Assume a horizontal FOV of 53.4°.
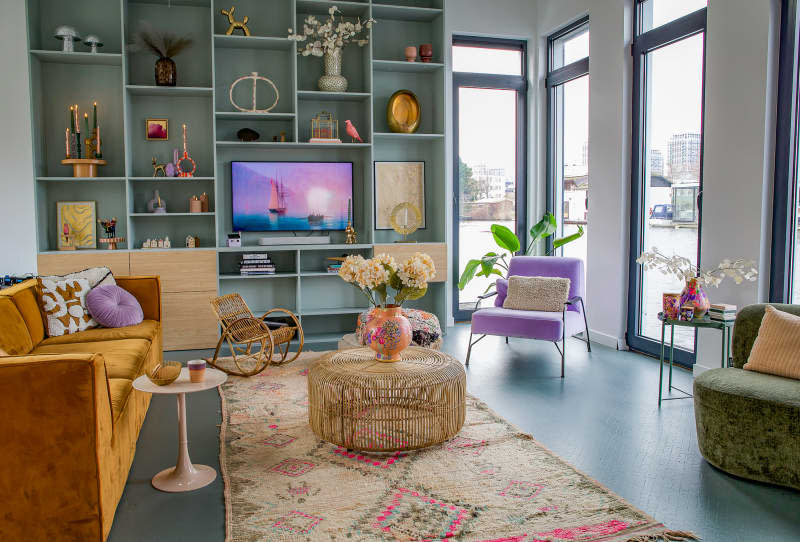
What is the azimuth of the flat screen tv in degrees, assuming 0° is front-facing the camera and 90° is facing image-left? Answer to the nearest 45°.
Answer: approximately 0°

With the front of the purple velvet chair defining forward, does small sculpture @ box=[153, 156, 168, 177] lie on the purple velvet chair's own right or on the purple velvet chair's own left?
on the purple velvet chair's own right

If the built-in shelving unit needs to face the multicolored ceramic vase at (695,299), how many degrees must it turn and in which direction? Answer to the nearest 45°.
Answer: approximately 45° to its left

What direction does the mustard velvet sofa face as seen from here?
to the viewer's right

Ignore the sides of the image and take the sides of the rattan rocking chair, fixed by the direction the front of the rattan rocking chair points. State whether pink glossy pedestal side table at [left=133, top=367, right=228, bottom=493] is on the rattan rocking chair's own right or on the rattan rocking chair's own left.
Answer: on the rattan rocking chair's own right

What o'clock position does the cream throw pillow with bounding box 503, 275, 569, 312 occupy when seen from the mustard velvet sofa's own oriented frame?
The cream throw pillow is roughly at 11 o'clock from the mustard velvet sofa.

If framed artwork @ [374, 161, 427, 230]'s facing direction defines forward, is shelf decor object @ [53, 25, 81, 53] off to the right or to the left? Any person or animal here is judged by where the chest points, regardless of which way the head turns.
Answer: on its right
